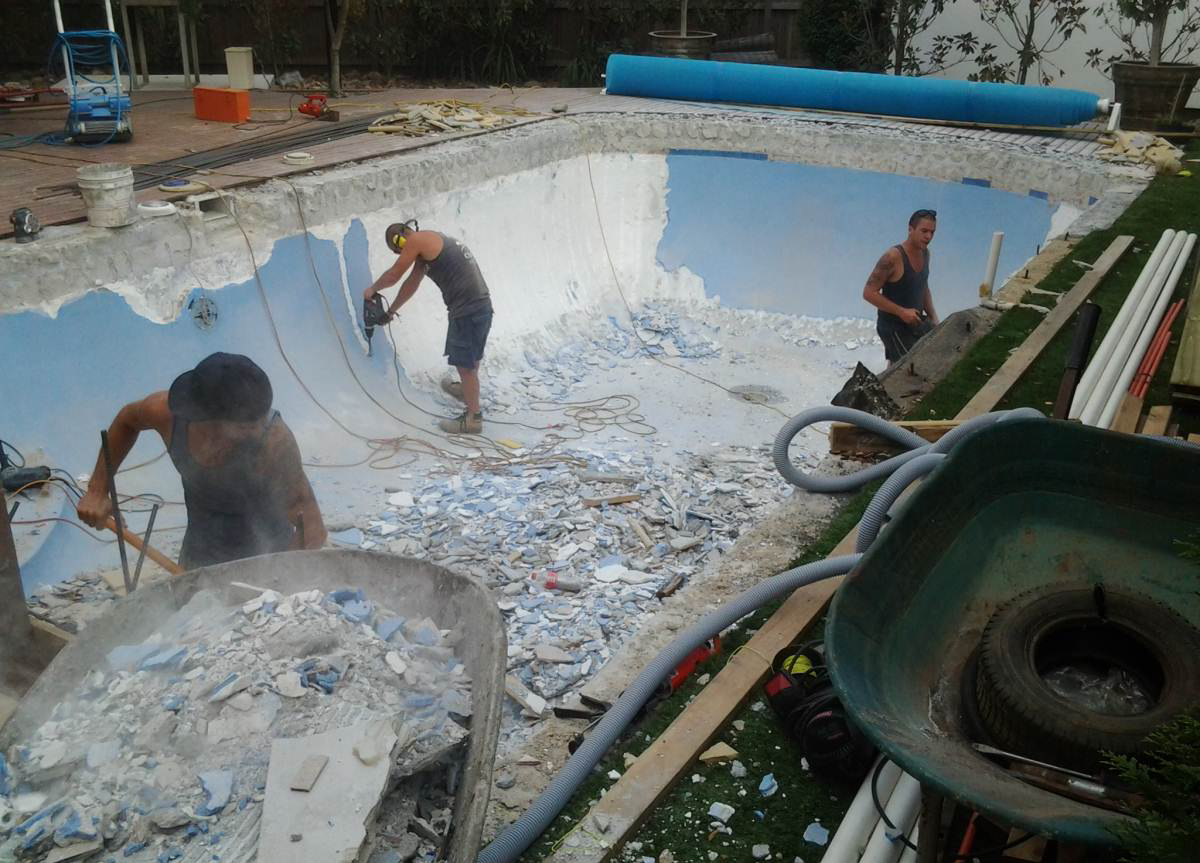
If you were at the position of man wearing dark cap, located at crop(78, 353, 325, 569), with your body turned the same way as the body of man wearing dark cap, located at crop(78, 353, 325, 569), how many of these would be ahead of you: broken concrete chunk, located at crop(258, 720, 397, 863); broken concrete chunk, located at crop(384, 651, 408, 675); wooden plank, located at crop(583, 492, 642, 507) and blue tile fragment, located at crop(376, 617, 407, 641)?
3

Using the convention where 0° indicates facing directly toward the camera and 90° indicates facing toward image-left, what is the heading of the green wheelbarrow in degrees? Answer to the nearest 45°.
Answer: approximately 135°

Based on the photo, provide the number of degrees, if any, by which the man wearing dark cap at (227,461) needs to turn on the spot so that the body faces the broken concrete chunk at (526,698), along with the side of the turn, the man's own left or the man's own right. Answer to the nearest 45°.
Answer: approximately 45° to the man's own left

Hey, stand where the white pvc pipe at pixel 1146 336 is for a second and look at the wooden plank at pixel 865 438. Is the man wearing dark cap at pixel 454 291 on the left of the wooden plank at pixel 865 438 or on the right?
right

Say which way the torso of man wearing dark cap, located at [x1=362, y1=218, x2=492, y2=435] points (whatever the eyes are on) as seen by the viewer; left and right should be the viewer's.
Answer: facing to the left of the viewer
